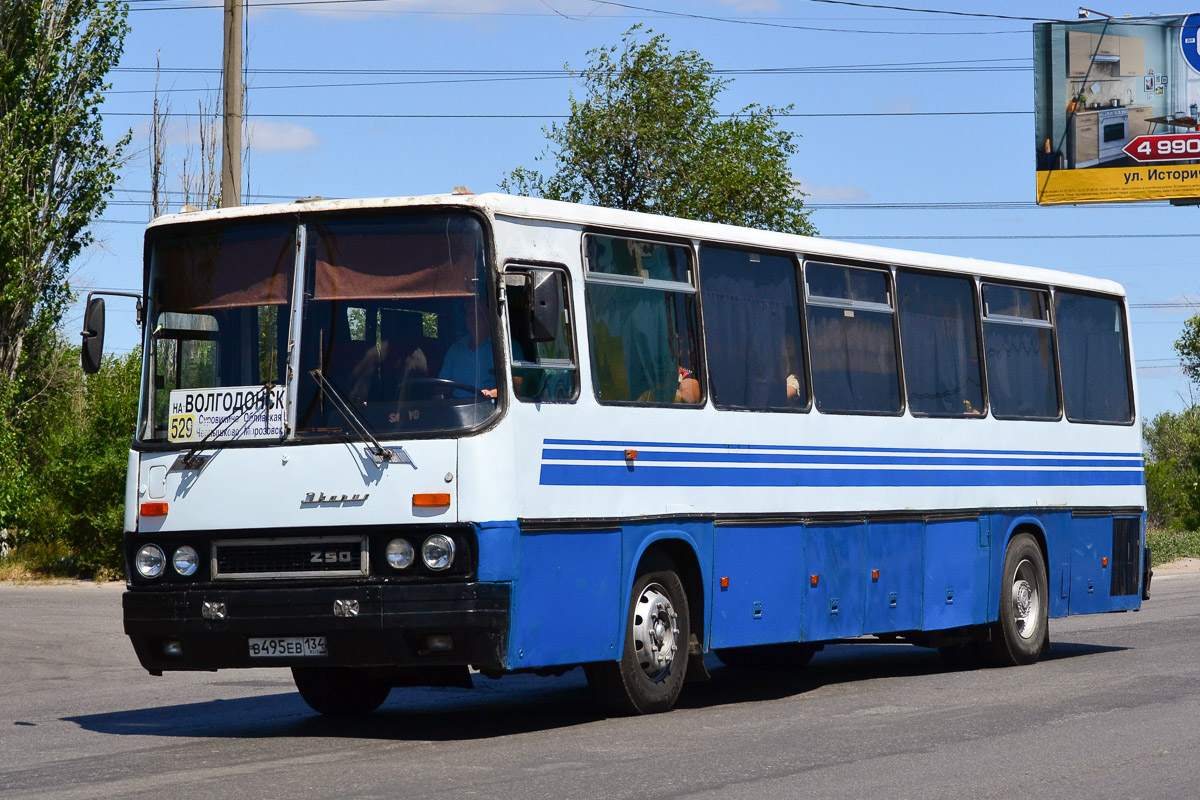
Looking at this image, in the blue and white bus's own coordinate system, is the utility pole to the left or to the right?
on its right

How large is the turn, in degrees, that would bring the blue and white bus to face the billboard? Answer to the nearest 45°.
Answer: approximately 180°

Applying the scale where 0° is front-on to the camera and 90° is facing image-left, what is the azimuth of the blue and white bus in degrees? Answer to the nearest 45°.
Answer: approximately 45°

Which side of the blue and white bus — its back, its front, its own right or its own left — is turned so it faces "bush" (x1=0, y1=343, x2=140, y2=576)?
right

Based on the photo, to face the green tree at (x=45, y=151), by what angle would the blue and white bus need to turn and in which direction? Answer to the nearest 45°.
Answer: approximately 90° to its right

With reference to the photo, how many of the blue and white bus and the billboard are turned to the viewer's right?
0

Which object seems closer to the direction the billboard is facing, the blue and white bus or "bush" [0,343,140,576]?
the blue and white bus

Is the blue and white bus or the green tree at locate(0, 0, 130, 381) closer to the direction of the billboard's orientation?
the blue and white bus

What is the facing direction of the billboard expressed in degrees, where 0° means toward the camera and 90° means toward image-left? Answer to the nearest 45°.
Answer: approximately 0°

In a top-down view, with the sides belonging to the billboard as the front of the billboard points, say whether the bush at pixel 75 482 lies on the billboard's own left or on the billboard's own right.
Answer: on the billboard's own right

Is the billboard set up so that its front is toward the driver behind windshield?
yes

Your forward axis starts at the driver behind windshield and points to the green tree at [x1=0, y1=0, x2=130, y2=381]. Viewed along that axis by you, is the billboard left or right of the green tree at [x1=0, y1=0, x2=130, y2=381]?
right

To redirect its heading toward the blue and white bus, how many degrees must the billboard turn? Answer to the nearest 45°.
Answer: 0° — it already faces it
